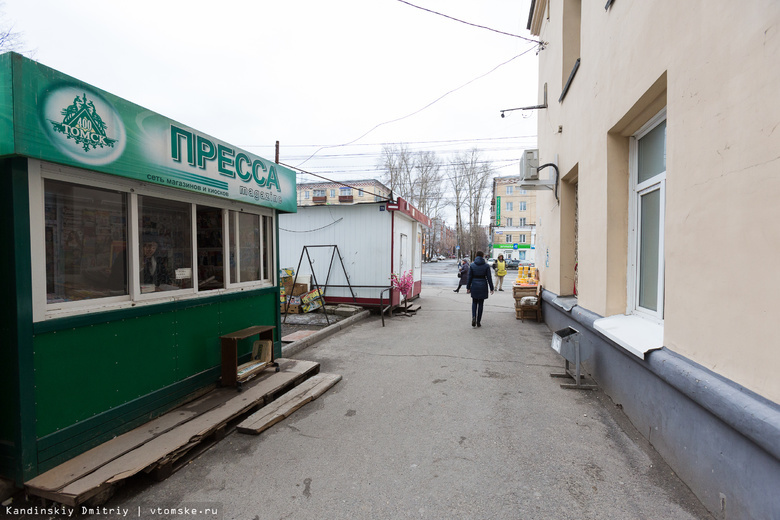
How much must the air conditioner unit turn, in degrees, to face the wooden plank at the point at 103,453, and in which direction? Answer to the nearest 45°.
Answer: approximately 45° to its left

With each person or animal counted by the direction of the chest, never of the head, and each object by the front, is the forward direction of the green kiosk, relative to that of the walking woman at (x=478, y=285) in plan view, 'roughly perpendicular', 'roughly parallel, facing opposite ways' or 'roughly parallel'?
roughly perpendicular

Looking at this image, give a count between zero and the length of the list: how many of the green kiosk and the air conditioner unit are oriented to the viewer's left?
1

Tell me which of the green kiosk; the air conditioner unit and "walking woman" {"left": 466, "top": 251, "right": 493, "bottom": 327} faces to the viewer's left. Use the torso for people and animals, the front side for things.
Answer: the air conditioner unit

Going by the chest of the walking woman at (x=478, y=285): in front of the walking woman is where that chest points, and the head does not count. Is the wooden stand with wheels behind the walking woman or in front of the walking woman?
behind

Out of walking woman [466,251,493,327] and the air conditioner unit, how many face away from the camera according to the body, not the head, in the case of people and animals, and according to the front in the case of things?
1

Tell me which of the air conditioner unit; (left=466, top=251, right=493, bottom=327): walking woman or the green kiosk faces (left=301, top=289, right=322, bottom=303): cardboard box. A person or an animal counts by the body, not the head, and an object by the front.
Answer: the air conditioner unit

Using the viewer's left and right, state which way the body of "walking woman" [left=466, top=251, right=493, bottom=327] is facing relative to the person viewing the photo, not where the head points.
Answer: facing away from the viewer

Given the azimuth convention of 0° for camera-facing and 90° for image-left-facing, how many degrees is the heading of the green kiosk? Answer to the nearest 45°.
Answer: approximately 315°

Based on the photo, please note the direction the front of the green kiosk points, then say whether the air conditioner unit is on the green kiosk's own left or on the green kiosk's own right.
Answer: on the green kiosk's own left

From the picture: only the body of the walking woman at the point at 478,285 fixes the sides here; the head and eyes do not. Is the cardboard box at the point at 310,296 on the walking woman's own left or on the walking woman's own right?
on the walking woman's own left

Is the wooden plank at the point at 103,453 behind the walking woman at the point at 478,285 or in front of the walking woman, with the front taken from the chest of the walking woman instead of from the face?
behind

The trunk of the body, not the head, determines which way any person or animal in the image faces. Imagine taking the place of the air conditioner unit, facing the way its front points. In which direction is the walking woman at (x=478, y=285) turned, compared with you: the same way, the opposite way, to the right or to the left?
to the right

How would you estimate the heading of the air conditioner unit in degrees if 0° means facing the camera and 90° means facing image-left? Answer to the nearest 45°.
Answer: approximately 90°

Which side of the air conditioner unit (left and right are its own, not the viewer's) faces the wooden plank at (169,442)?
left

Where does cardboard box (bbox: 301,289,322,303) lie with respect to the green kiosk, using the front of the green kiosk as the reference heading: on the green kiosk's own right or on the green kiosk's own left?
on the green kiosk's own left
